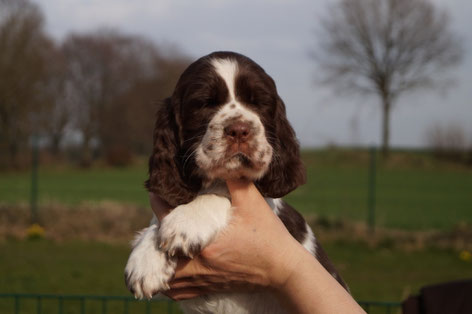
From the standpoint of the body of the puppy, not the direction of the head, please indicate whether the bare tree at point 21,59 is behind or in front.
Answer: behind

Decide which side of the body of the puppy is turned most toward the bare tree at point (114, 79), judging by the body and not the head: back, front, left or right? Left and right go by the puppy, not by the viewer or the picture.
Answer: back

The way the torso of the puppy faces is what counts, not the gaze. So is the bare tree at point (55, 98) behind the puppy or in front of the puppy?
behind

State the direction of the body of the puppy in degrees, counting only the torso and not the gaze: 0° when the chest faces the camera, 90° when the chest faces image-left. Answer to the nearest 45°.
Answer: approximately 0°
